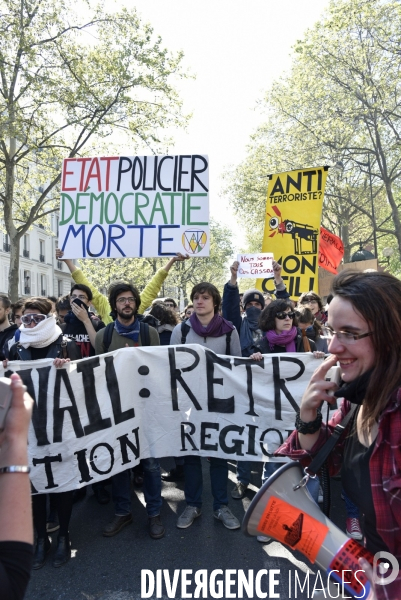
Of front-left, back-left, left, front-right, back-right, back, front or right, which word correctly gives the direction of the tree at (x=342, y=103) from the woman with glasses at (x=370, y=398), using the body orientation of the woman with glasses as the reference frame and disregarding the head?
back-right

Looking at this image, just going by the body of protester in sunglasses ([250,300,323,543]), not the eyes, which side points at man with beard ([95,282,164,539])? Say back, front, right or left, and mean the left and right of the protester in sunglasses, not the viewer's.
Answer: right

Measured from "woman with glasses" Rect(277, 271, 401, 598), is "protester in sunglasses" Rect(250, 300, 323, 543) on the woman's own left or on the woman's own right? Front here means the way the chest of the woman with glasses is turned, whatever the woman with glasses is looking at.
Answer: on the woman's own right

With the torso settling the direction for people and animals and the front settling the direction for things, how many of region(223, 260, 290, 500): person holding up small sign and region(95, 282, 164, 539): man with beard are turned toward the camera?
2

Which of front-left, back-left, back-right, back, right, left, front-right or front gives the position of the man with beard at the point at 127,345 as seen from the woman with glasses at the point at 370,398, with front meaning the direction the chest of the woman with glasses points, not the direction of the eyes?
right

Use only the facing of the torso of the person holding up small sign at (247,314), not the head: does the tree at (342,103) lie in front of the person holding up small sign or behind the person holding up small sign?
behind

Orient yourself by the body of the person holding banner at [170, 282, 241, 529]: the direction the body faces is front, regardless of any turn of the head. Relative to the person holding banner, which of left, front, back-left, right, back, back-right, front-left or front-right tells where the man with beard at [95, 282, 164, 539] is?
right

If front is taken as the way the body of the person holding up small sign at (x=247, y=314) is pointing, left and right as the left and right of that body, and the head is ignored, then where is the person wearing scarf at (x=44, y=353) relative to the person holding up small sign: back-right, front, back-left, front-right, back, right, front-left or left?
front-right

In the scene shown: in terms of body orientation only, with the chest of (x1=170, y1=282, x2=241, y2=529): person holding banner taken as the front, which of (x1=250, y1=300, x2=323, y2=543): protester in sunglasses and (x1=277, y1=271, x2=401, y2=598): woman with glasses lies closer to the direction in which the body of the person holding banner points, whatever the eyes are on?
the woman with glasses

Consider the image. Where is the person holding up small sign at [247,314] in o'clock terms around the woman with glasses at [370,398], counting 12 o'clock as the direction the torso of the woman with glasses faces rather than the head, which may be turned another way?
The person holding up small sign is roughly at 4 o'clock from the woman with glasses.

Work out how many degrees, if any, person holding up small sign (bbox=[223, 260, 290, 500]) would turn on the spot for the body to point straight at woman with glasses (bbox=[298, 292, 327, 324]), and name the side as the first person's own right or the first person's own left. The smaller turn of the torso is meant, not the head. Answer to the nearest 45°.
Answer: approximately 135° to the first person's own left
